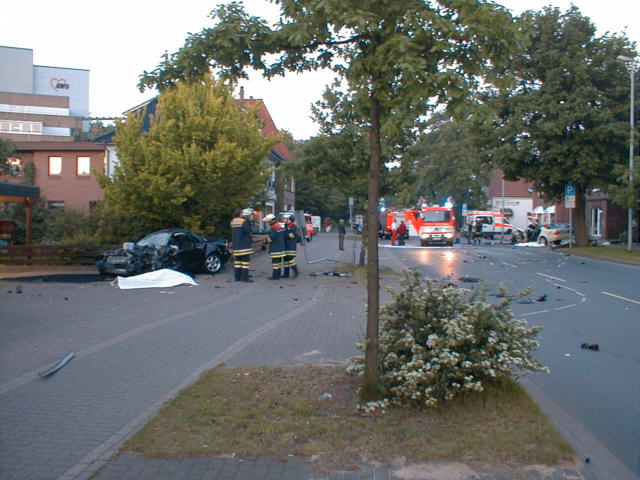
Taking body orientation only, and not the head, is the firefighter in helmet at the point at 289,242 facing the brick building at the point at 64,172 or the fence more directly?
the fence

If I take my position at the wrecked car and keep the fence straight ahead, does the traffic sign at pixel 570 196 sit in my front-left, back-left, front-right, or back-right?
back-right

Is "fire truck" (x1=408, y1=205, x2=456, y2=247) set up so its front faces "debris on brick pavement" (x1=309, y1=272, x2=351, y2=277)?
yes

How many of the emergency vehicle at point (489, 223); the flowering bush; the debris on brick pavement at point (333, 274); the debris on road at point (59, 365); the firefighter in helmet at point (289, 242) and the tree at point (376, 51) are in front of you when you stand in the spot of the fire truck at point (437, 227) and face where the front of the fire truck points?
5

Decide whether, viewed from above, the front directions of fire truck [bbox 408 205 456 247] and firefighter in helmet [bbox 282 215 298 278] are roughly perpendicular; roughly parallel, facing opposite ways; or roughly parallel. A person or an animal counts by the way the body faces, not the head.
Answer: roughly perpendicular

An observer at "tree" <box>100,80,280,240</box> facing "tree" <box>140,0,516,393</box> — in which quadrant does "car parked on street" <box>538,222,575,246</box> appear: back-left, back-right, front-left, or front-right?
back-left

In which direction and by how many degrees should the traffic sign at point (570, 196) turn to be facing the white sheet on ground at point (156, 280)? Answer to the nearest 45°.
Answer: approximately 45° to its right

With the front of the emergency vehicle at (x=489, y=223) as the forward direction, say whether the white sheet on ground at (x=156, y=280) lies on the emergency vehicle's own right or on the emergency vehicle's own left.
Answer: on the emergency vehicle's own right

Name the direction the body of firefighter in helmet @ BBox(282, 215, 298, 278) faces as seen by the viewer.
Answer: to the viewer's left

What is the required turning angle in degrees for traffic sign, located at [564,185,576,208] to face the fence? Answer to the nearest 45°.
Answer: approximately 45° to its right

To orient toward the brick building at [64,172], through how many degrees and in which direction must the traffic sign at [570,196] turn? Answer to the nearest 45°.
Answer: approximately 90° to its right

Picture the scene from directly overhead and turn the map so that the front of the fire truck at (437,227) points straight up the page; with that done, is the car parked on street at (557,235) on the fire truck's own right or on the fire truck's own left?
on the fire truck's own left
